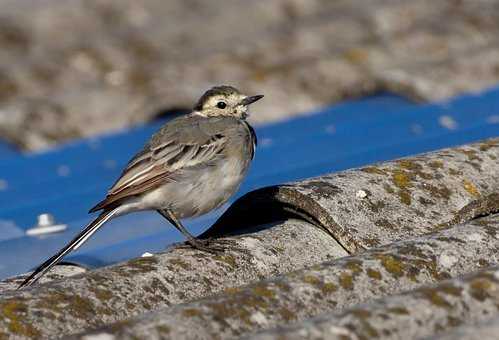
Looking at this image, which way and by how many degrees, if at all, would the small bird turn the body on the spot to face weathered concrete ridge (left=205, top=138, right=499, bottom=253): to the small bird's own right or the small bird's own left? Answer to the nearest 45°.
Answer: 0° — it already faces it

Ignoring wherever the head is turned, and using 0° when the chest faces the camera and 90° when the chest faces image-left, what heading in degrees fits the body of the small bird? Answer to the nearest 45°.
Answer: approximately 270°
